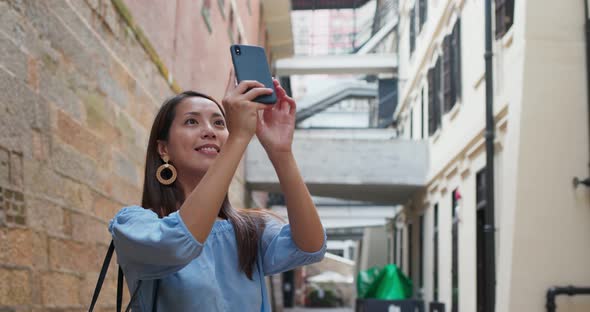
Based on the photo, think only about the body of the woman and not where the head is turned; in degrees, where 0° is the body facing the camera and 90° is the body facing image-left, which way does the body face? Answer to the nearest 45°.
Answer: approximately 315°

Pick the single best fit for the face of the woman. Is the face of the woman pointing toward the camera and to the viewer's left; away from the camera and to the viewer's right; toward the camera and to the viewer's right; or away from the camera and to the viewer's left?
toward the camera and to the viewer's right

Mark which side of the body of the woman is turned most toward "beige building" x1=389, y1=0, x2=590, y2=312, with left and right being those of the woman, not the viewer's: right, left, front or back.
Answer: left

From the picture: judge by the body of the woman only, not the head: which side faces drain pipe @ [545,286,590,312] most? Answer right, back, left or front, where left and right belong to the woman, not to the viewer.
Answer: left
